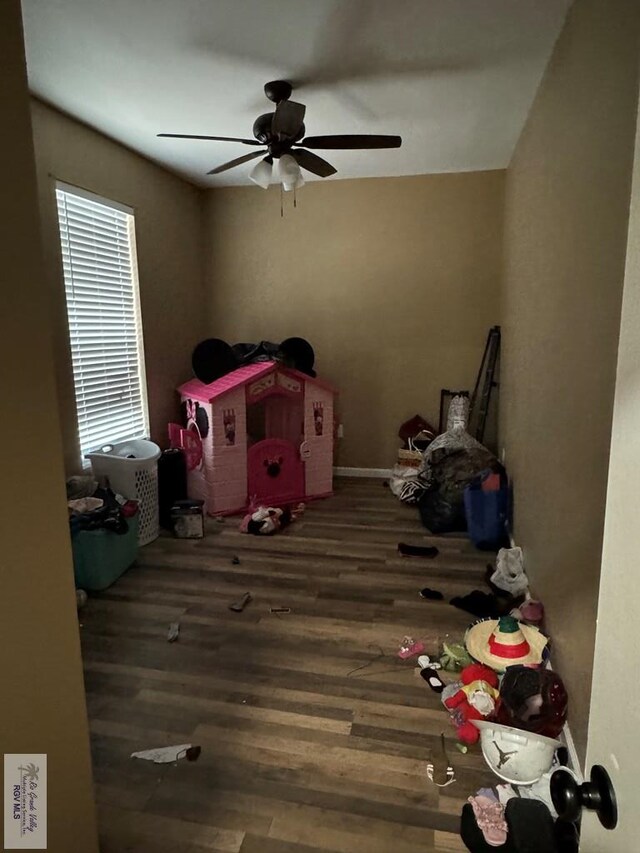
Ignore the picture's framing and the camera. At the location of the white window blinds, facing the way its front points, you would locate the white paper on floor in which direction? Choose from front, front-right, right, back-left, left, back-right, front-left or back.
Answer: front-right

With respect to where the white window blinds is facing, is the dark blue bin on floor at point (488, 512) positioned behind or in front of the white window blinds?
in front

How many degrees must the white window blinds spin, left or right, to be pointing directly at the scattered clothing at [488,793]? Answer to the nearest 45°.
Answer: approximately 45° to its right

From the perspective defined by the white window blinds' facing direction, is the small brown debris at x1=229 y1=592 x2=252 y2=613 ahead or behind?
ahead

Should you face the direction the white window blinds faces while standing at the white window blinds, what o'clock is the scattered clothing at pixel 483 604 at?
The scattered clothing is roughly at 12 o'clock from the white window blinds.

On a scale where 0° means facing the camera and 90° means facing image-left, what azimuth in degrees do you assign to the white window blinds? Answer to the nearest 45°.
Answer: approximately 315°

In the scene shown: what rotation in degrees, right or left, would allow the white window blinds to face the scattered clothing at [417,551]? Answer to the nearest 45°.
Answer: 0° — it already faces it

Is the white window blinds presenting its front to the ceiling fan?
yes
